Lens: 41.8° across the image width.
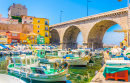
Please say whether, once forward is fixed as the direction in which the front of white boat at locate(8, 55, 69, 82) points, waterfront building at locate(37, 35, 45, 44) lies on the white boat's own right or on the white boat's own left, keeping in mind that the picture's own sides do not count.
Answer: on the white boat's own left

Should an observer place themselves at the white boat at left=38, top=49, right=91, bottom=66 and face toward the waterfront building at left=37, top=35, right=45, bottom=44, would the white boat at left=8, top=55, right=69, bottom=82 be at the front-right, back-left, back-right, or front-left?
back-left

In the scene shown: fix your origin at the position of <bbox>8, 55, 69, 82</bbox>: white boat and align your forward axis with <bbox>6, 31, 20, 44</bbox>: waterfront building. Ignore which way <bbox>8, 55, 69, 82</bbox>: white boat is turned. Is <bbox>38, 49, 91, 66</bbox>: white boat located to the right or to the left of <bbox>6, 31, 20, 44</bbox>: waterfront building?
right

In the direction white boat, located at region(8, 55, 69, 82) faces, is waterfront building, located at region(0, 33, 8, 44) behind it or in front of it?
behind

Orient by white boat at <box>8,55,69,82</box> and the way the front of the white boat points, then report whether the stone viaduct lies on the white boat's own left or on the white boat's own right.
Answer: on the white boat's own left

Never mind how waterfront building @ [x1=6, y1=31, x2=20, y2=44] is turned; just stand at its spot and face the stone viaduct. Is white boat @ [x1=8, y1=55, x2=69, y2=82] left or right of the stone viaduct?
right
